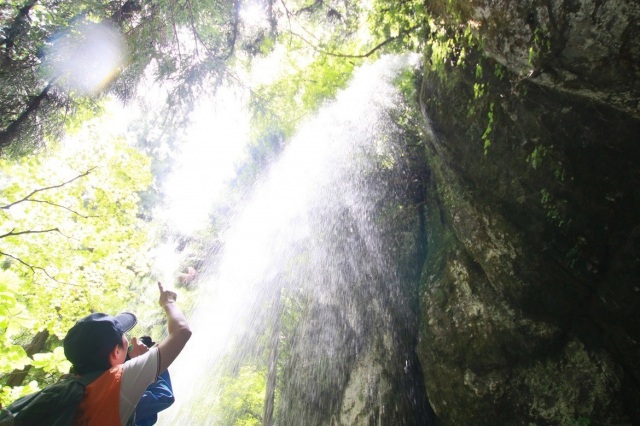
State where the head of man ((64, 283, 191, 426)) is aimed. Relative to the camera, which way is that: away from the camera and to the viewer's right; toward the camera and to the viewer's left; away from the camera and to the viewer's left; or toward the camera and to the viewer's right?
away from the camera and to the viewer's right

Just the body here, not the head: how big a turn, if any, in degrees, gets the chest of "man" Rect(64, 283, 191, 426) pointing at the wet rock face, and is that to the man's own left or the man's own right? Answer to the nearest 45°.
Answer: approximately 90° to the man's own right

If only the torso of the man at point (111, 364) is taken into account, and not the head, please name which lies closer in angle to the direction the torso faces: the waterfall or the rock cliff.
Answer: the waterfall

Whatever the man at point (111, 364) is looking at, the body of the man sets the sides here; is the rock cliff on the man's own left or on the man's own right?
on the man's own right

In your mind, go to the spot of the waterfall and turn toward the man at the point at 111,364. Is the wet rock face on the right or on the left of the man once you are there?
left

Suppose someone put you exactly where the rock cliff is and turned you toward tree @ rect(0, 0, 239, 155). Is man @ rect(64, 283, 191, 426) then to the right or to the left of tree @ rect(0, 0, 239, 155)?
left

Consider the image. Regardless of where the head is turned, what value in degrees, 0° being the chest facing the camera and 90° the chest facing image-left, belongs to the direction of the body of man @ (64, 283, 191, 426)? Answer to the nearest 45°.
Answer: approximately 225°
